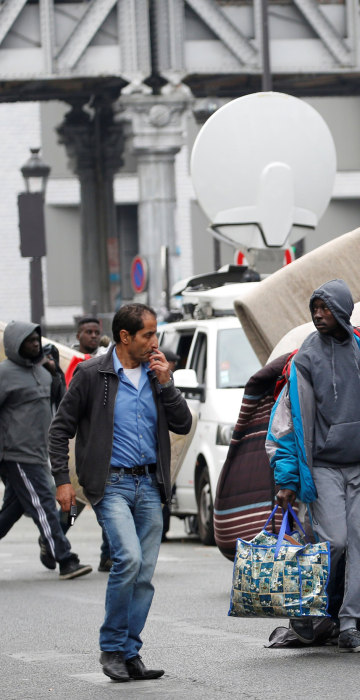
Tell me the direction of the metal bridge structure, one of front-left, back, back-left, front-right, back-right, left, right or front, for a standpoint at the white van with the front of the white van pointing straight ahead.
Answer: back-left

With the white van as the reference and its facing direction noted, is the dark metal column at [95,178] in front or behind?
behind

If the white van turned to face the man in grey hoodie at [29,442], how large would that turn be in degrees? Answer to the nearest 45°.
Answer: approximately 90° to its right

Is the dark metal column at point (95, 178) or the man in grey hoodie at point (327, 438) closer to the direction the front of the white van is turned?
the man in grey hoodie

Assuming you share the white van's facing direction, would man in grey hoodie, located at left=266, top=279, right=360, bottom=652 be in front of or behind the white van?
in front

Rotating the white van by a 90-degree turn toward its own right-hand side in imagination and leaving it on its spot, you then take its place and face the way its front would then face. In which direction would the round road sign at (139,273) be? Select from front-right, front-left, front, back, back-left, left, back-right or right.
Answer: back-right

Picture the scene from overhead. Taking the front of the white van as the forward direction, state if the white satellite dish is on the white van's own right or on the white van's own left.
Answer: on the white van's own left

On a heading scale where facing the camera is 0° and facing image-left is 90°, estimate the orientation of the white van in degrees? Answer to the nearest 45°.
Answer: approximately 315°
